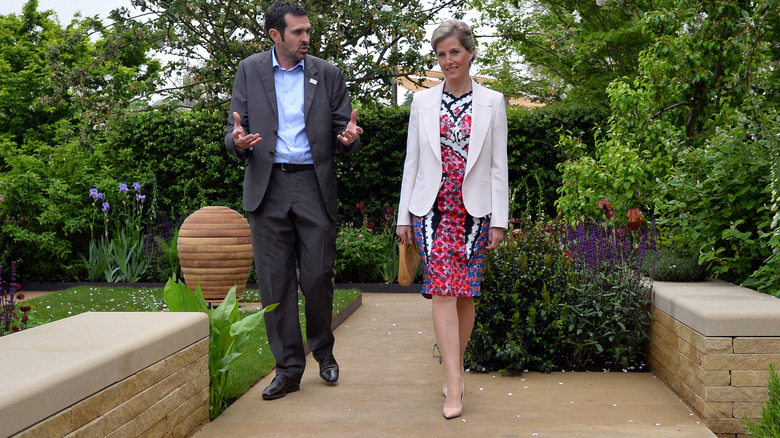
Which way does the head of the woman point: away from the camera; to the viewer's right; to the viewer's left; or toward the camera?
toward the camera

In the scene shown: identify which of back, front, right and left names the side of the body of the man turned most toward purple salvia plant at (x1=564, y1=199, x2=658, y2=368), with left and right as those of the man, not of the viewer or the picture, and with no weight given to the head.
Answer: left

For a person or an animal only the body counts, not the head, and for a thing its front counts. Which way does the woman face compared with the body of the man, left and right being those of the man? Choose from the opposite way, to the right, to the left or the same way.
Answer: the same way

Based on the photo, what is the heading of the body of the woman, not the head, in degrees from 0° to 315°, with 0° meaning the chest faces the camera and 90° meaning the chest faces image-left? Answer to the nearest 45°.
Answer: approximately 0°

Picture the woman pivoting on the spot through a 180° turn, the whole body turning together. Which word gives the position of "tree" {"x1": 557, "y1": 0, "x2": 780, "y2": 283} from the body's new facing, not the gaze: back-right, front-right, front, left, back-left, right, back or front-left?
front-right

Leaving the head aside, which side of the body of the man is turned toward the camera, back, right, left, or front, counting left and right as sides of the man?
front

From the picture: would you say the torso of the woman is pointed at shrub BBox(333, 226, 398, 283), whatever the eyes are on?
no

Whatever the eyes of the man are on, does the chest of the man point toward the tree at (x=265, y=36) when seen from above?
no

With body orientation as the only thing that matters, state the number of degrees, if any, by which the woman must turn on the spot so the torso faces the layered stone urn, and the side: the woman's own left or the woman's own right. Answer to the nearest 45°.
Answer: approximately 135° to the woman's own right

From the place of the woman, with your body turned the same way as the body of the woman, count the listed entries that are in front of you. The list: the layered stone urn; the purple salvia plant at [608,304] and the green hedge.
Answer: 0

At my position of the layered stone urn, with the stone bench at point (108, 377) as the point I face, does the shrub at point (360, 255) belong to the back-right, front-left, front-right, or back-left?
back-left

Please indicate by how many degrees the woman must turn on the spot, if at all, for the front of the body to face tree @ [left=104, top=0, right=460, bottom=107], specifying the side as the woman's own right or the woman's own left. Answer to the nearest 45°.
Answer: approximately 135° to the woman's own right

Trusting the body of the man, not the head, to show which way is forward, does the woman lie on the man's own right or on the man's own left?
on the man's own left

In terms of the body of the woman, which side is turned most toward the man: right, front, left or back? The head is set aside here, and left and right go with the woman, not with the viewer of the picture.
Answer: right

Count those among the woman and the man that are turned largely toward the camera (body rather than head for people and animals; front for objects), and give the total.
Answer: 2

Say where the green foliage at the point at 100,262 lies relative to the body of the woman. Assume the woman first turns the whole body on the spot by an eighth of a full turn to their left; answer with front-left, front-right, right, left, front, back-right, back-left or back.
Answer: back
